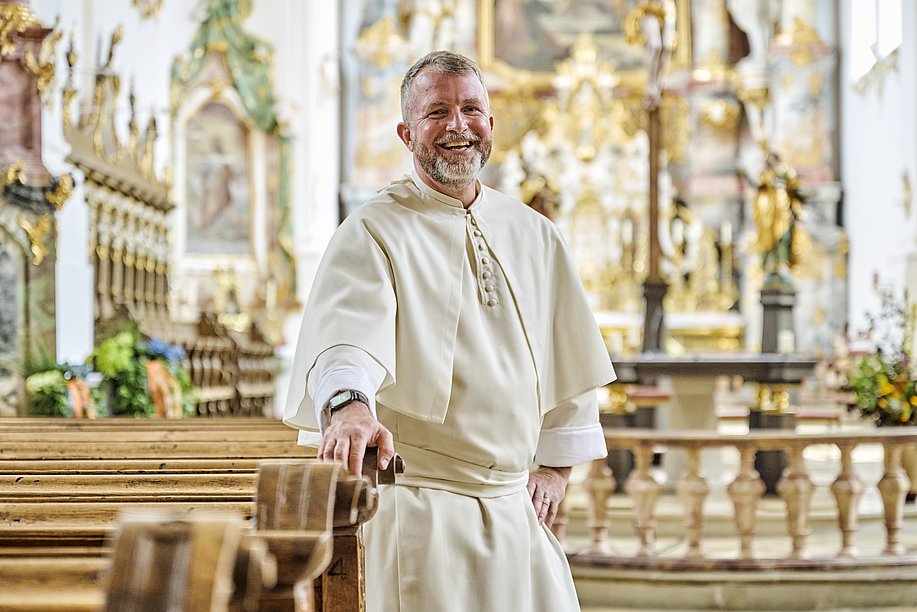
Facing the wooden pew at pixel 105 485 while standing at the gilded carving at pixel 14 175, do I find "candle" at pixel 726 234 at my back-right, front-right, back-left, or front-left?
back-left

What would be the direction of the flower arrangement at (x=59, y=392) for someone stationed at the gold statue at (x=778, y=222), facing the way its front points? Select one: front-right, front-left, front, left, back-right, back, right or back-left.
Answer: front-right

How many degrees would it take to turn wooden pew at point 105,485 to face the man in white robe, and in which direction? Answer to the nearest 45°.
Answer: approximately 90° to its right

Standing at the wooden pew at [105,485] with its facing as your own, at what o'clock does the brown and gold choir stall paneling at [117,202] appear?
The brown and gold choir stall paneling is roughly at 12 o'clock from the wooden pew.

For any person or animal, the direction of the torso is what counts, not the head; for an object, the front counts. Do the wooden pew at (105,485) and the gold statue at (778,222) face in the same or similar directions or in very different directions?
very different directions

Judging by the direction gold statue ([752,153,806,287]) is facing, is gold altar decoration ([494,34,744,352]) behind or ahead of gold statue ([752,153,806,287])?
behind

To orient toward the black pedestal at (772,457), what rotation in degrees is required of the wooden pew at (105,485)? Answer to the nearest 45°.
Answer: approximately 45° to its right

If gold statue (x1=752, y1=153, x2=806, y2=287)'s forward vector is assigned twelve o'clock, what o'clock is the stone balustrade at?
The stone balustrade is roughly at 12 o'clock from the gold statue.

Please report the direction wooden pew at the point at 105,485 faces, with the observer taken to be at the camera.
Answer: facing away from the viewer

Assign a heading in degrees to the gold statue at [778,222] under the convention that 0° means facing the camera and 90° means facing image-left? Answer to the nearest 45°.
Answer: approximately 0°

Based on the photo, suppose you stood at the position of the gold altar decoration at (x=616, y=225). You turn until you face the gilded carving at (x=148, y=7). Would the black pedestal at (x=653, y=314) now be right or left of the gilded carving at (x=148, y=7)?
left

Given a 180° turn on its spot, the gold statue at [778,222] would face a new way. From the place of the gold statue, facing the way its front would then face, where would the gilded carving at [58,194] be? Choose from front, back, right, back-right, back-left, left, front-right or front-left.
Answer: back-left

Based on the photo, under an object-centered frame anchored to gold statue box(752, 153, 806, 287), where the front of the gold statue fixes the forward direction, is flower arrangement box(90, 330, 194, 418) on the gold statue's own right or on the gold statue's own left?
on the gold statue's own right

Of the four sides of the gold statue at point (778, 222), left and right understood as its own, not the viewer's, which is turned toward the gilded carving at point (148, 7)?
right

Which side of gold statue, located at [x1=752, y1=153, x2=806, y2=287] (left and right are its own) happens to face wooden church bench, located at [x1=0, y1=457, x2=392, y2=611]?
front

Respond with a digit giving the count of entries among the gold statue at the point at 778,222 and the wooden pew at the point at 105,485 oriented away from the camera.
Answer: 1
